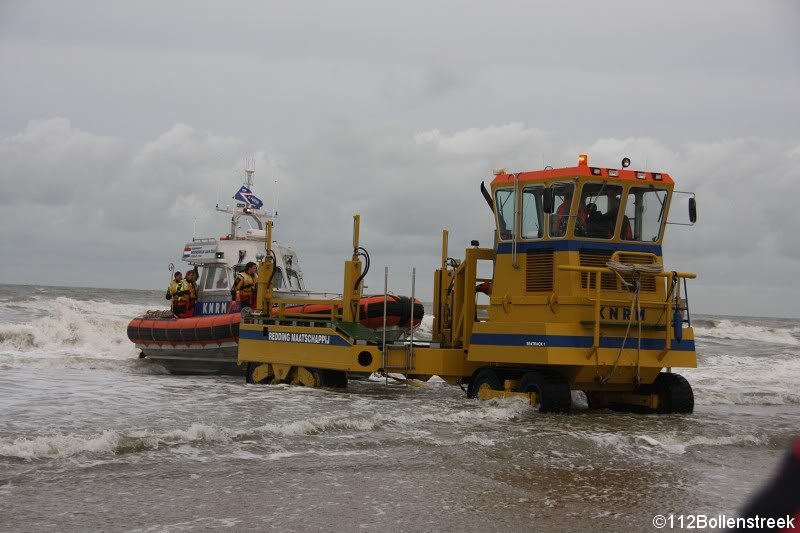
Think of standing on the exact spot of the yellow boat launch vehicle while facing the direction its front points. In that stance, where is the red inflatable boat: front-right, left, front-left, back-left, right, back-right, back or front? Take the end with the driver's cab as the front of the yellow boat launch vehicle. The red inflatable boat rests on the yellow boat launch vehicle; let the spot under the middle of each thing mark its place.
back

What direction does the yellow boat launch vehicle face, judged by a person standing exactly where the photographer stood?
facing the viewer and to the right of the viewer

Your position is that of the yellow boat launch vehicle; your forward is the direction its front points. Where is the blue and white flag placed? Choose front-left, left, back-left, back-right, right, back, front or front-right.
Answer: back
